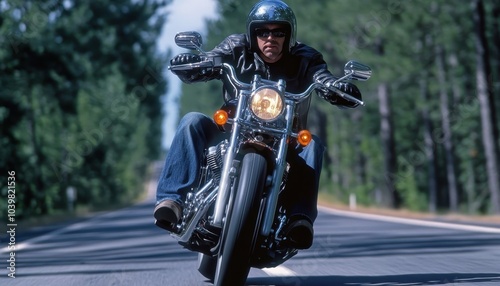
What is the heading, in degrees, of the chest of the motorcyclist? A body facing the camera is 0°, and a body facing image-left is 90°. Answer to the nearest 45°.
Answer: approximately 0°

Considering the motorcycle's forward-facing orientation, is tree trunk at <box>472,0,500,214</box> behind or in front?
behind

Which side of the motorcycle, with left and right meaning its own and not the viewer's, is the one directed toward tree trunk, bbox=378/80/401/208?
back

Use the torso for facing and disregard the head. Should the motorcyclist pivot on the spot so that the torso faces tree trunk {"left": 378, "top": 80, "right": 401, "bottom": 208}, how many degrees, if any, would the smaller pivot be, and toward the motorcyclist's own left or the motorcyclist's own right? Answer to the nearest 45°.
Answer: approximately 180°

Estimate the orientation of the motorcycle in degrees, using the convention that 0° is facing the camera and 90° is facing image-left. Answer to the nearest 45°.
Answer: approximately 0°
